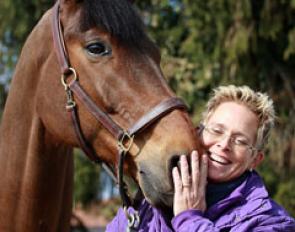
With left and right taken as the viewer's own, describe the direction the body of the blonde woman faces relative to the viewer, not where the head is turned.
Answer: facing the viewer and to the left of the viewer

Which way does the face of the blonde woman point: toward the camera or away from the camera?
toward the camera
